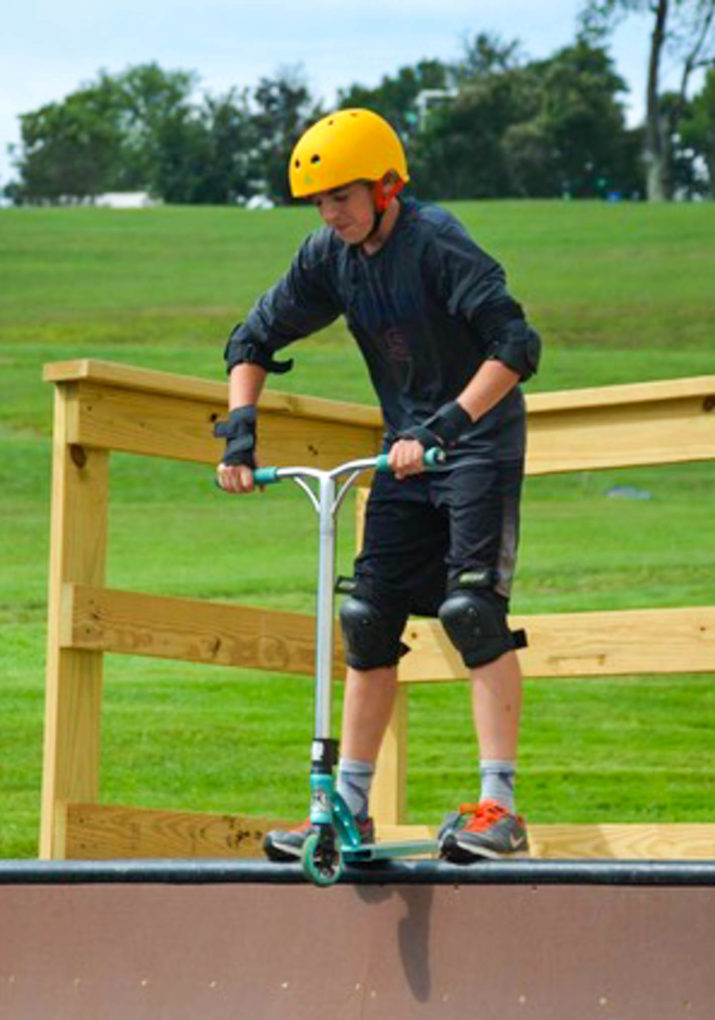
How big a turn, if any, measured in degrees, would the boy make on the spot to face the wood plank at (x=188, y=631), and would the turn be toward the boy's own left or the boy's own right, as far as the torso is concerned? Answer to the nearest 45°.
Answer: approximately 90° to the boy's own right

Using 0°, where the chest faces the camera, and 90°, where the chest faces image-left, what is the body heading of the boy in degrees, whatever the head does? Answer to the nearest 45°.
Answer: approximately 45°

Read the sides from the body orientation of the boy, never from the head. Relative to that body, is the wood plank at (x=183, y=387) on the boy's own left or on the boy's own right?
on the boy's own right

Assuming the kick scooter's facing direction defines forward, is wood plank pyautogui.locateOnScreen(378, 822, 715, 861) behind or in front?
behind

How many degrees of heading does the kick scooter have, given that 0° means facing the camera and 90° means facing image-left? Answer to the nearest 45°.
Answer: approximately 45°

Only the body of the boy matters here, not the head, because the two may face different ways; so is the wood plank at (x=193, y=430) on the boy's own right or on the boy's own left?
on the boy's own right

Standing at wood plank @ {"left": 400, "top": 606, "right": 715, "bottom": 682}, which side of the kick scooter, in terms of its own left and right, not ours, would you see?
back

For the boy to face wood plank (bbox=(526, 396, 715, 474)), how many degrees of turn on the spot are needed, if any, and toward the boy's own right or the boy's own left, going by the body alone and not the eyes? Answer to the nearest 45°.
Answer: approximately 180°

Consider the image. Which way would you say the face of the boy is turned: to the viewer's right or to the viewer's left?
to the viewer's left
